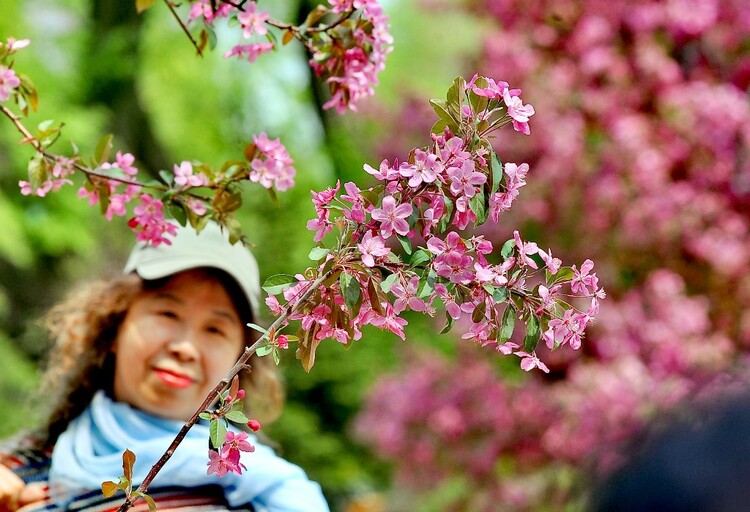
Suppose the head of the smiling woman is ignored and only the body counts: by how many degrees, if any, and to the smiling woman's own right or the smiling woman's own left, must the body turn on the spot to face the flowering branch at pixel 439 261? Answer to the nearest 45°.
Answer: approximately 45° to the smiling woman's own left

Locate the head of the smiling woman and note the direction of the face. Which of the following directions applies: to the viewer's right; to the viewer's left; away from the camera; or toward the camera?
toward the camera

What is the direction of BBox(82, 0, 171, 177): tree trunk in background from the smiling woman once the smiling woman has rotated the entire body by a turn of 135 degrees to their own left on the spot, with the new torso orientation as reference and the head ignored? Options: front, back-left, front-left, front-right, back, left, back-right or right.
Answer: front-left

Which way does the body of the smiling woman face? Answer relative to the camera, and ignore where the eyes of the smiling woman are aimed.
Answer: toward the camera
